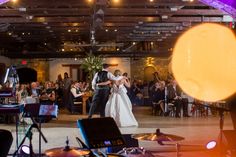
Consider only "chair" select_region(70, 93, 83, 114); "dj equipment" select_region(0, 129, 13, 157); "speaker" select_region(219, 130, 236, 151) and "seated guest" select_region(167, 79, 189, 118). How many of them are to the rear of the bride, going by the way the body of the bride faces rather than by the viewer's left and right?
2

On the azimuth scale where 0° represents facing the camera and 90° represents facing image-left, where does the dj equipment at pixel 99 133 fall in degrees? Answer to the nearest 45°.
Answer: approximately 0°

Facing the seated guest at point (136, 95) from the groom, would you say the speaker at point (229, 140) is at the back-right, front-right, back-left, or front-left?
back-right

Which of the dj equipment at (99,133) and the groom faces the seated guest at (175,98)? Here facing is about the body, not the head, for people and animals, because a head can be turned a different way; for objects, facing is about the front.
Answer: the groom

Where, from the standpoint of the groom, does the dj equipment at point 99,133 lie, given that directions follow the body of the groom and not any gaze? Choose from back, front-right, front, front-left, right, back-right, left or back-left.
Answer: back-right

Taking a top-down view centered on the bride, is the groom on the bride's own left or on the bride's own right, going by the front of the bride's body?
on the bride's own left

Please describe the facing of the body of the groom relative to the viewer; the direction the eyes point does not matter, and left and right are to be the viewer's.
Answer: facing away from the viewer and to the right of the viewer

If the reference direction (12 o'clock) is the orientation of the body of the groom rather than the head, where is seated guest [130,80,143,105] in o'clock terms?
The seated guest is roughly at 11 o'clock from the groom.
